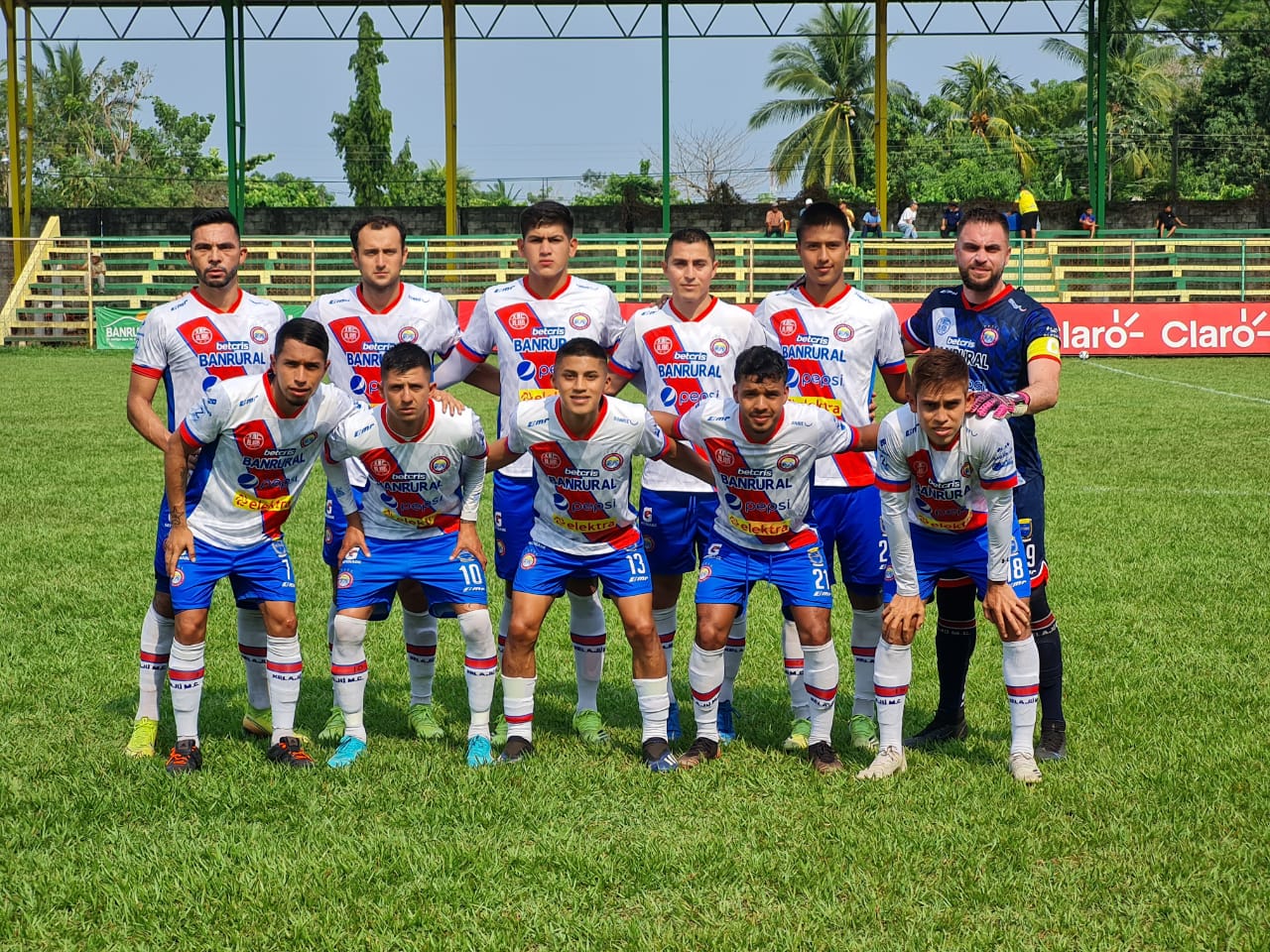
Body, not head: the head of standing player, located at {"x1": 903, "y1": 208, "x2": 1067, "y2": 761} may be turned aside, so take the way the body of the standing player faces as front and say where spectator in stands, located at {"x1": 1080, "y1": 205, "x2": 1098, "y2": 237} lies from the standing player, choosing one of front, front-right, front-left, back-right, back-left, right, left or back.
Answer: back

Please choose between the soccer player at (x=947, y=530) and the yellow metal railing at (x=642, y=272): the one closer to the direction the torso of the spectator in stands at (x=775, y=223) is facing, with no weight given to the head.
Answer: the soccer player

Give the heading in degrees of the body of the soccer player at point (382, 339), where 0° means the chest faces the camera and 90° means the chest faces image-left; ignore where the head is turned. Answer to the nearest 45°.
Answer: approximately 0°

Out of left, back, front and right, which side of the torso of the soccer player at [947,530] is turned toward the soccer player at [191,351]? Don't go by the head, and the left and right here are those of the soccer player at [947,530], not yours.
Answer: right

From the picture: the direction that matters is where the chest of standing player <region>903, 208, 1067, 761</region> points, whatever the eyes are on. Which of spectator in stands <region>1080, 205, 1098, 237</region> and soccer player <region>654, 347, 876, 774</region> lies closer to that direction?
the soccer player

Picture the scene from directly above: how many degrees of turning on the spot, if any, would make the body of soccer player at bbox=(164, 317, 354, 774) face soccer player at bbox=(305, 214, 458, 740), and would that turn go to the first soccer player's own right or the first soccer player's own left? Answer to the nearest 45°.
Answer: approximately 135° to the first soccer player's own left

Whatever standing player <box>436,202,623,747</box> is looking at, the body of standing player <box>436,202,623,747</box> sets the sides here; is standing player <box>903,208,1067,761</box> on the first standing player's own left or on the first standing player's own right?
on the first standing player's own left

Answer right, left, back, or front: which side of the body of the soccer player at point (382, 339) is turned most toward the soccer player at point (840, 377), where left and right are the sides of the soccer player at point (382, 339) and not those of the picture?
left

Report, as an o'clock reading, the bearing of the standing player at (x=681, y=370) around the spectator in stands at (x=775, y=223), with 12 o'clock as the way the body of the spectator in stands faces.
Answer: The standing player is roughly at 12 o'clock from the spectator in stands.

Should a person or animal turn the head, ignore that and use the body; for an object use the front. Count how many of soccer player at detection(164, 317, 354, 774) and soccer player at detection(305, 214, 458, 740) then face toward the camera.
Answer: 2
